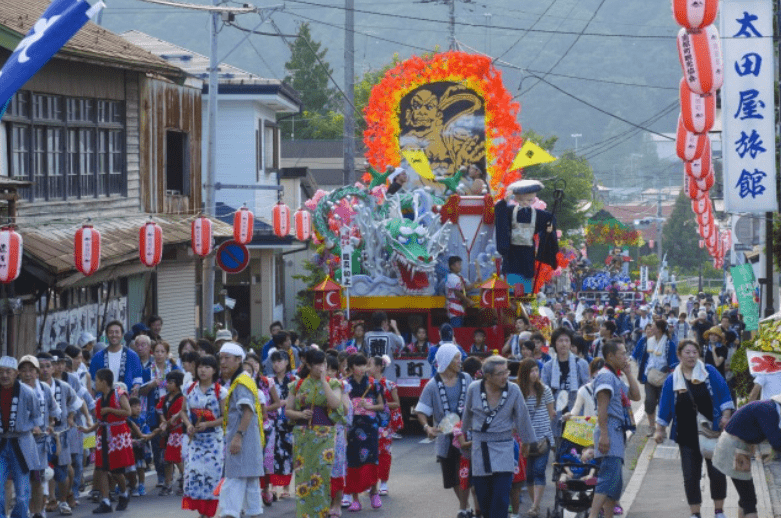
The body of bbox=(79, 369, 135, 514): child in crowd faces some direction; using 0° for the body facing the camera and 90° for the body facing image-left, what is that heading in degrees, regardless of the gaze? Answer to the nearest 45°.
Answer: approximately 45°

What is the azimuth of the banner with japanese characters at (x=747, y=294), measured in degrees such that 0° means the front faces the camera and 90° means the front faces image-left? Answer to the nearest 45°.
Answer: approximately 0°

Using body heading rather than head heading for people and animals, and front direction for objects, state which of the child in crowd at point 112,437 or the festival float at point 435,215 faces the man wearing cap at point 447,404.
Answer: the festival float

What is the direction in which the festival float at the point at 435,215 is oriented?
toward the camera

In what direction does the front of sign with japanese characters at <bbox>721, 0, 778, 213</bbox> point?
toward the camera

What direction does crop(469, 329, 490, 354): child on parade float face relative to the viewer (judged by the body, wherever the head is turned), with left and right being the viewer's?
facing the viewer

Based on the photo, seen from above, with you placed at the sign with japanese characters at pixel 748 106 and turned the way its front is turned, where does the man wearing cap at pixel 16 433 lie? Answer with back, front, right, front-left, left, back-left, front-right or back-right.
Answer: front-right

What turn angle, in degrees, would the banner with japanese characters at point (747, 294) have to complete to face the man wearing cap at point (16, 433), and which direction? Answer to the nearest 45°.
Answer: approximately 45° to its right

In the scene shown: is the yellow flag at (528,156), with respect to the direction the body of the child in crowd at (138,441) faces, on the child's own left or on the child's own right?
on the child's own left

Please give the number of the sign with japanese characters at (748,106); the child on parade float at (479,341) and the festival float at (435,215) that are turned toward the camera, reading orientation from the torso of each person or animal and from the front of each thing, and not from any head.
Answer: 3
